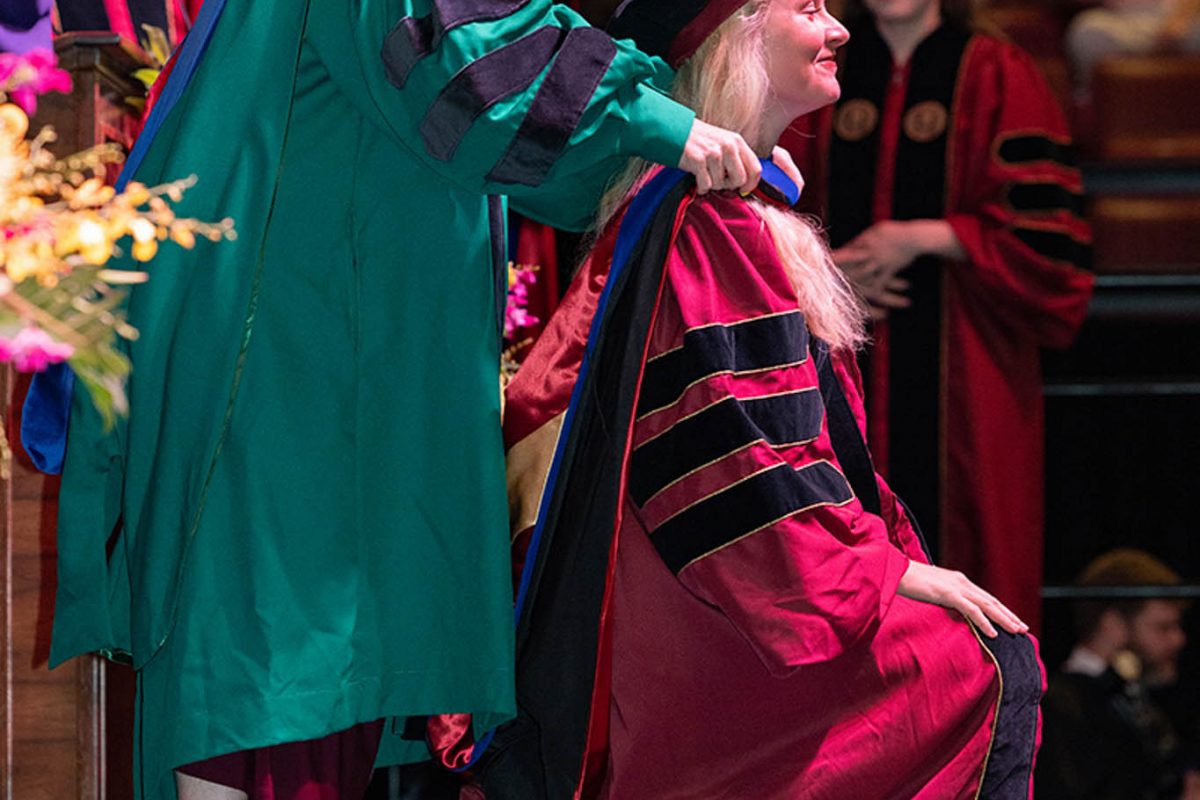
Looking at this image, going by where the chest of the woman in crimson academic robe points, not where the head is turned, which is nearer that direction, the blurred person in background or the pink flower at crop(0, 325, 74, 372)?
the blurred person in background

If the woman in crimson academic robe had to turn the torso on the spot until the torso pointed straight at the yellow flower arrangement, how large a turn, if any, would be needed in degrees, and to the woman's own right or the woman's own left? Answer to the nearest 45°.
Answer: approximately 135° to the woman's own right

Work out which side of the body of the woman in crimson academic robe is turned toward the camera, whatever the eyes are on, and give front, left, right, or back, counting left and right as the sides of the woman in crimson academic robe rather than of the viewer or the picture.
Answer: right

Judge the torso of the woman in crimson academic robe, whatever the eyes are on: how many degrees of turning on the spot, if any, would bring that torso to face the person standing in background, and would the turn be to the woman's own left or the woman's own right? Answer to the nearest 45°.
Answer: approximately 90° to the woman's own left

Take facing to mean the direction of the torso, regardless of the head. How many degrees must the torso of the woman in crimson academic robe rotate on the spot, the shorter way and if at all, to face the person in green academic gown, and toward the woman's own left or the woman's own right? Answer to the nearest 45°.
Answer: approximately 180°

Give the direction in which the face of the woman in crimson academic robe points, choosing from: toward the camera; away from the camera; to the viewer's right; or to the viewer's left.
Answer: to the viewer's right

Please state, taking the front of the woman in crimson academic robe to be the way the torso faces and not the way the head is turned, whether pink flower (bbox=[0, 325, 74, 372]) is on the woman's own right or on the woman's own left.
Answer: on the woman's own right

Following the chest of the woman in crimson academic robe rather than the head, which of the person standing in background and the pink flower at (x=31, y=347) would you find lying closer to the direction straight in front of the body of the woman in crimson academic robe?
the person standing in background
